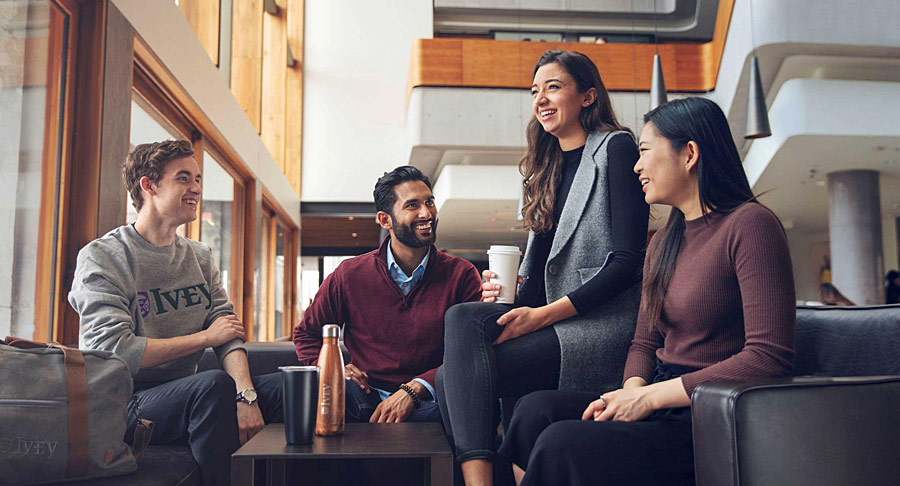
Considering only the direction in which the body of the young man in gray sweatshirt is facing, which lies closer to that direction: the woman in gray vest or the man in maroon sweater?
the woman in gray vest

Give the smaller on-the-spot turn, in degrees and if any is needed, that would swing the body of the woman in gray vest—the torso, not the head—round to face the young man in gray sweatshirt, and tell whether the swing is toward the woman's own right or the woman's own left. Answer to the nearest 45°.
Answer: approximately 45° to the woman's own right

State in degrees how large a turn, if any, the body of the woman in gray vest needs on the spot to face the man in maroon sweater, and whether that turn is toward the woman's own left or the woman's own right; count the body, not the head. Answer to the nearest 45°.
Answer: approximately 90° to the woman's own right

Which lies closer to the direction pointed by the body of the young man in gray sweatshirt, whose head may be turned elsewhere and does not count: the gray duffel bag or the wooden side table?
the wooden side table

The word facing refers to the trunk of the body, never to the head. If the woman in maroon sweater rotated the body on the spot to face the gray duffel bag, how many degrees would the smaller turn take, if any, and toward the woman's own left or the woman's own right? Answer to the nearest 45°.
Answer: approximately 45° to the woman's own right

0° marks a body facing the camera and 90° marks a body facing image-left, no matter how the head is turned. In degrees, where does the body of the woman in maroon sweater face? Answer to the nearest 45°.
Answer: approximately 45°

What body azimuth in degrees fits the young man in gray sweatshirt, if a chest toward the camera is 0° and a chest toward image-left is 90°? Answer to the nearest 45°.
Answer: approximately 315°

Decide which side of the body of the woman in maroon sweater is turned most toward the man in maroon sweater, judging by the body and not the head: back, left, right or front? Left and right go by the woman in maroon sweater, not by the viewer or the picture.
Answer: right
